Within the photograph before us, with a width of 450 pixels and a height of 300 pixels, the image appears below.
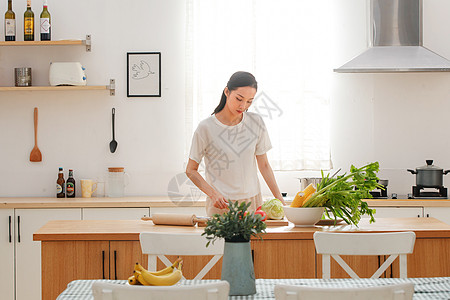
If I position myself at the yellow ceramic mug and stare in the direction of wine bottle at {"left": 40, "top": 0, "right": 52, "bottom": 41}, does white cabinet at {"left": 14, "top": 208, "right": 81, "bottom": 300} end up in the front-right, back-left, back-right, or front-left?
front-left

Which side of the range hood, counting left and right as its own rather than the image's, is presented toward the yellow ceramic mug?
right

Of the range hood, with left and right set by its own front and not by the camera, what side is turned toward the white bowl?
front

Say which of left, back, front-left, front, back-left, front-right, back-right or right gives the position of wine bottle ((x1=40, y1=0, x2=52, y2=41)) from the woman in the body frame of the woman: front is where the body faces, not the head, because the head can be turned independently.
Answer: back-right

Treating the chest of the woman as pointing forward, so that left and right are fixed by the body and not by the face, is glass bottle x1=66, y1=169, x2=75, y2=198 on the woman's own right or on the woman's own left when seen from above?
on the woman's own right

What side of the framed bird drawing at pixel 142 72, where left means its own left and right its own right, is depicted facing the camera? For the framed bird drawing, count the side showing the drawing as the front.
front

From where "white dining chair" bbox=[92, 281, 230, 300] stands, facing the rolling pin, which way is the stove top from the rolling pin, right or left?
right

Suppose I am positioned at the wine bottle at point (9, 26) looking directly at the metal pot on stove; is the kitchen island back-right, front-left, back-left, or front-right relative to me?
front-right

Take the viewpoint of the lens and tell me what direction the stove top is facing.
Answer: facing the viewer

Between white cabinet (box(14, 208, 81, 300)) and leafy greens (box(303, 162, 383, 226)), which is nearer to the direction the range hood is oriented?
the leafy greens
